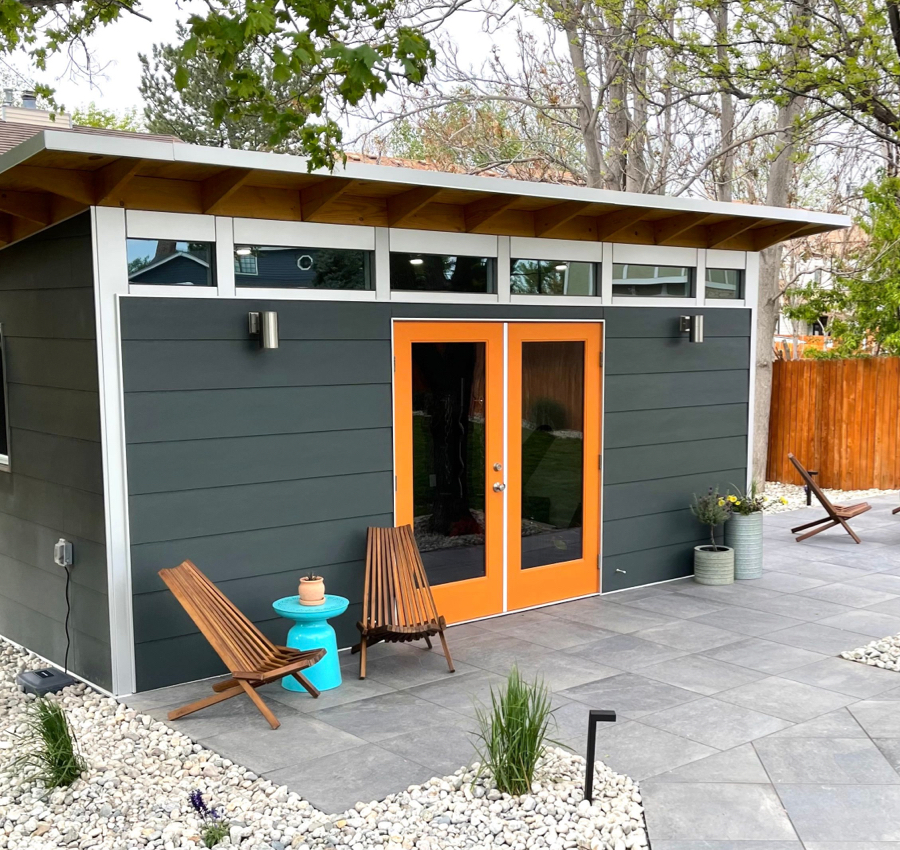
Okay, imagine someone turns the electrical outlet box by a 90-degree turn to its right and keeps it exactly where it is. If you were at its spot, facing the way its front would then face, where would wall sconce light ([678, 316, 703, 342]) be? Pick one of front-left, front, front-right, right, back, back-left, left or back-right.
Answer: back-right

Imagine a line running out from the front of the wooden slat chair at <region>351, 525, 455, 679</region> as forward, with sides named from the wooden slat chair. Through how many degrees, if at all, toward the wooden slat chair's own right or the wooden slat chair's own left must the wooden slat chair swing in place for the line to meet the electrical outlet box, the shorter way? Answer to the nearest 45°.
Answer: approximately 90° to the wooden slat chair's own right

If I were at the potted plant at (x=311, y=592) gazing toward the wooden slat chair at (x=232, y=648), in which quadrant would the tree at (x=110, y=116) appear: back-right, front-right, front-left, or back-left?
back-right

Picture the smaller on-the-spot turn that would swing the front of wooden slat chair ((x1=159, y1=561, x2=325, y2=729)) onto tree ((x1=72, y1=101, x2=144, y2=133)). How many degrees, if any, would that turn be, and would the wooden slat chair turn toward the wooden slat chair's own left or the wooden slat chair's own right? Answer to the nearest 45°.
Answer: approximately 135° to the wooden slat chair's own left

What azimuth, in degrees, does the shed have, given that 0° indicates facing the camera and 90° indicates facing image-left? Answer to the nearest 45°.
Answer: approximately 315°

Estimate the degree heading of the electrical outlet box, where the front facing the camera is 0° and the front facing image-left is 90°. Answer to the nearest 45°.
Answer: approximately 45°
